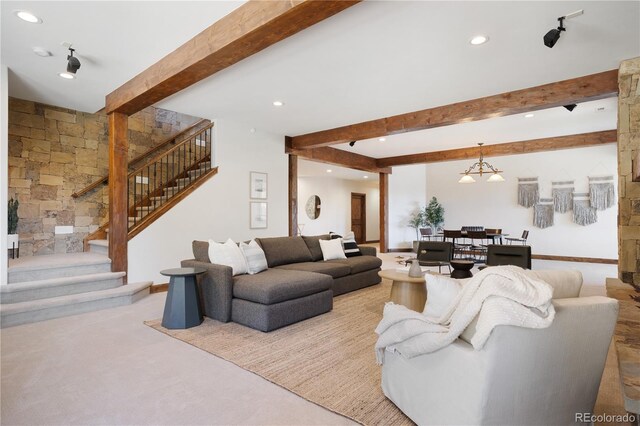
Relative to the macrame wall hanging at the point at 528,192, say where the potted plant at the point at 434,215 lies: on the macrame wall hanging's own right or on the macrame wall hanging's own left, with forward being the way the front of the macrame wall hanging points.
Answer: on the macrame wall hanging's own right

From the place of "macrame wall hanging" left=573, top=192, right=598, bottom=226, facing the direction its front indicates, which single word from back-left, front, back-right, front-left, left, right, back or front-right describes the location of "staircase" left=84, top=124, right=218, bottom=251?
front-right

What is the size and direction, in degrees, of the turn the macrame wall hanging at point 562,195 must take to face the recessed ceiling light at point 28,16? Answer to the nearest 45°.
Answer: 0° — it already faces it

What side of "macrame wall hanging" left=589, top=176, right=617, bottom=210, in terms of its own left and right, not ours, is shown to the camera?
front

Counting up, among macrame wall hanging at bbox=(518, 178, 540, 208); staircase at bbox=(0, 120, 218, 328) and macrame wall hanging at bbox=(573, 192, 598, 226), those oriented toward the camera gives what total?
3

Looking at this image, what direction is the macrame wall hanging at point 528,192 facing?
toward the camera

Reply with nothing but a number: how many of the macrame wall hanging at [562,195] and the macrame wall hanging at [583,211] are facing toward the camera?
2

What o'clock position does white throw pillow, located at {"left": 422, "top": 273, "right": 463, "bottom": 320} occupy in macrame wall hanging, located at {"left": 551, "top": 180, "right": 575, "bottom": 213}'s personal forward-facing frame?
The white throw pillow is roughly at 12 o'clock from the macrame wall hanging.

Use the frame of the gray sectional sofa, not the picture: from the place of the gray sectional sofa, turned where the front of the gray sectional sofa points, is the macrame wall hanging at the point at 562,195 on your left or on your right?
on your left

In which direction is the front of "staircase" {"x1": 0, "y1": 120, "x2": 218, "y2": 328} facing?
toward the camera

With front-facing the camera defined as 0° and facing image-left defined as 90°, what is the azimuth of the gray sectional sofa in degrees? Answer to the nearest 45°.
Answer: approximately 315°

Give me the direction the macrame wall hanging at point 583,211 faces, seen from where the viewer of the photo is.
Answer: facing the viewer

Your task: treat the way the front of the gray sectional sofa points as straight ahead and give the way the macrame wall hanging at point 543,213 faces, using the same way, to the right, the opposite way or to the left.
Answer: to the right
